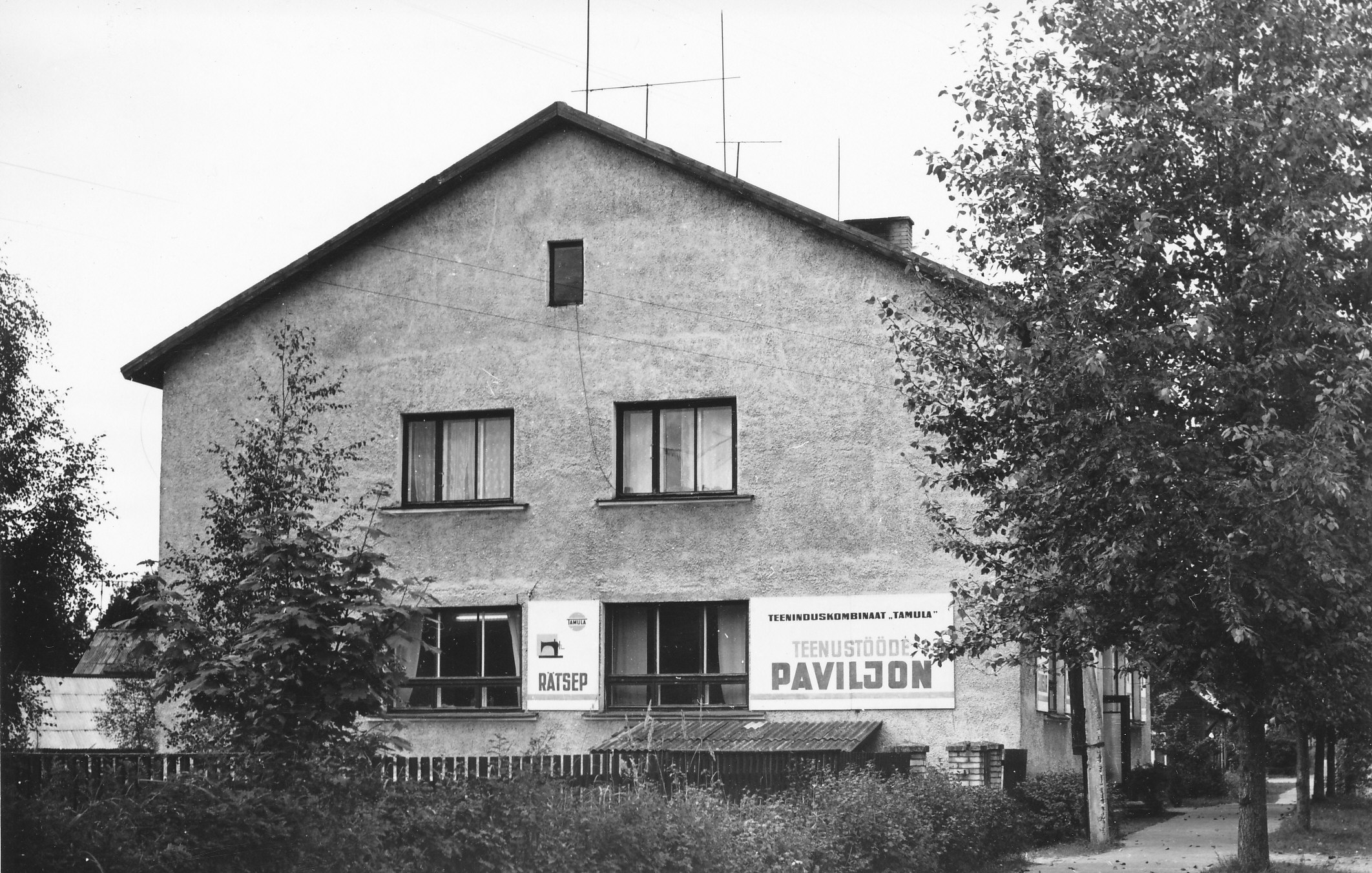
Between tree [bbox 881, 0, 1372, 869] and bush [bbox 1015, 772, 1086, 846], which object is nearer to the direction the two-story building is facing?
the tree

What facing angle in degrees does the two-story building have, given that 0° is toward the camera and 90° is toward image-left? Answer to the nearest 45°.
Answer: approximately 0°

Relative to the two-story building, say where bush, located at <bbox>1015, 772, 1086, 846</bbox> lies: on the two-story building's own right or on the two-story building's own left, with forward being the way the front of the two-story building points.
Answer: on the two-story building's own left

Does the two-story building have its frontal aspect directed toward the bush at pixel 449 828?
yes

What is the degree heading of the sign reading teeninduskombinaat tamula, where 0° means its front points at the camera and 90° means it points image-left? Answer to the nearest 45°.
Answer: approximately 0°
